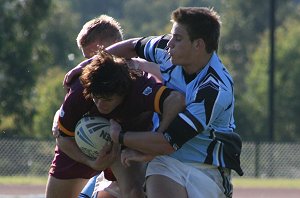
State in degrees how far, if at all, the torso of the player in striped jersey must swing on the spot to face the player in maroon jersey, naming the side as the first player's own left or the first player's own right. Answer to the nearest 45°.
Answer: approximately 45° to the first player's own right

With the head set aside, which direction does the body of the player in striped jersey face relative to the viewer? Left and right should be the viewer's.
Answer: facing the viewer and to the left of the viewer

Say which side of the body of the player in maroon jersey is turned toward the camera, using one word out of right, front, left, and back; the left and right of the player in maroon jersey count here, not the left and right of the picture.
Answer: front

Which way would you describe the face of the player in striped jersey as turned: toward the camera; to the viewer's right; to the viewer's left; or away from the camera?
to the viewer's left
